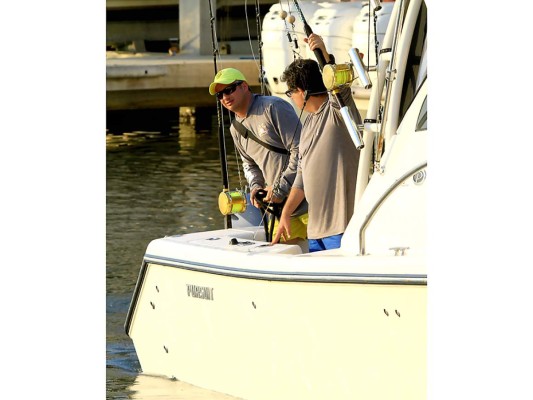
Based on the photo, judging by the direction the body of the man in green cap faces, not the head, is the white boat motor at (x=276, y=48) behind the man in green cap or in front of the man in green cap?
behind

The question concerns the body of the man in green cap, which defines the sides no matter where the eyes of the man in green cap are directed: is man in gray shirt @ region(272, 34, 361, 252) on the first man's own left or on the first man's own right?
on the first man's own left

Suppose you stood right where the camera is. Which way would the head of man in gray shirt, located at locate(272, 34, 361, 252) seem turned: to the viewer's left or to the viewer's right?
to the viewer's left

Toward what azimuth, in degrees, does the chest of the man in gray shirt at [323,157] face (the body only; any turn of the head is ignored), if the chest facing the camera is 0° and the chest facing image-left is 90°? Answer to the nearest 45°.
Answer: approximately 135°

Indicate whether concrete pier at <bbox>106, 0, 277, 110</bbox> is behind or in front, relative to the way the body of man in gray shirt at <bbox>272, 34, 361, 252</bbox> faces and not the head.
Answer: in front

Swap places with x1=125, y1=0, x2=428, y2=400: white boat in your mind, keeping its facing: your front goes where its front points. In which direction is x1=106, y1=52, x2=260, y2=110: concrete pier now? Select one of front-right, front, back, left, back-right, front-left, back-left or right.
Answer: back-left

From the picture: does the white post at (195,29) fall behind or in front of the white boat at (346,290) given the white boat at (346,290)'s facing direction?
behind

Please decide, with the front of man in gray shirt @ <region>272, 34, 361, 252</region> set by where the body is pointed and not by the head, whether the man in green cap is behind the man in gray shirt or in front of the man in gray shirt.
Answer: in front

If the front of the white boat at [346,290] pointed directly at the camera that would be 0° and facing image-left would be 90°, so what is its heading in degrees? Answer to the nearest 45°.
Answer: approximately 315°

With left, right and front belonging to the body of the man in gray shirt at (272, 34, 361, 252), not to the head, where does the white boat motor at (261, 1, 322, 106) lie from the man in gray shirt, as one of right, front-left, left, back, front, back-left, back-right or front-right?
front-right
